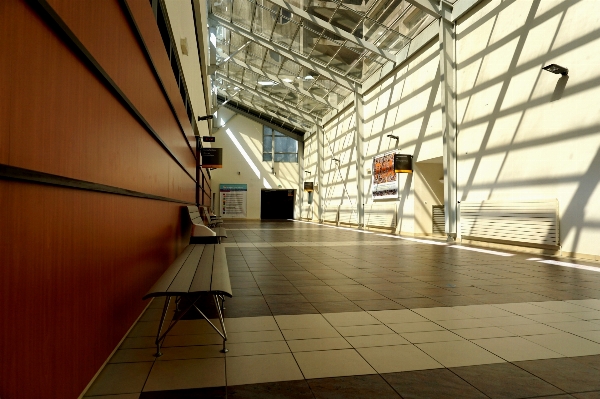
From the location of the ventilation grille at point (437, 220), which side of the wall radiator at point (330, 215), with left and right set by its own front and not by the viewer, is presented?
left

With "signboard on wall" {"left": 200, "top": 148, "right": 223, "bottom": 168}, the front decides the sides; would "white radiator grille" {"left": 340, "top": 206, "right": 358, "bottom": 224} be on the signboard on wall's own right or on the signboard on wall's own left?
on the signboard on wall's own left

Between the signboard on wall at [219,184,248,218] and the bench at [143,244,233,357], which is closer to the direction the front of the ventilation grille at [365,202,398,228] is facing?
the bench

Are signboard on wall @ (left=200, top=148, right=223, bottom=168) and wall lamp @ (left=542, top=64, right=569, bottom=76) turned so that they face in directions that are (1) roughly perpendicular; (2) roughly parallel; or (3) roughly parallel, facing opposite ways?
roughly perpendicular

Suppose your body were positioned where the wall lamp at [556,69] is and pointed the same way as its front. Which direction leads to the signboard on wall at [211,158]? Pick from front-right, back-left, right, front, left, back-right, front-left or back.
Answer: front-right

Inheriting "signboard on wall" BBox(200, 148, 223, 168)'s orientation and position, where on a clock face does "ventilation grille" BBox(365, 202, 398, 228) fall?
The ventilation grille is roughly at 9 o'clock from the signboard on wall.

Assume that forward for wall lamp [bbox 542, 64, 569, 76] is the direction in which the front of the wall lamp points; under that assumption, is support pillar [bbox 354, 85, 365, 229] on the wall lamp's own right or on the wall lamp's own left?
on the wall lamp's own right

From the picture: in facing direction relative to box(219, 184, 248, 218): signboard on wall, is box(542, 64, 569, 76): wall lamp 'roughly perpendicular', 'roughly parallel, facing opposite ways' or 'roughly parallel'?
roughly perpendicular

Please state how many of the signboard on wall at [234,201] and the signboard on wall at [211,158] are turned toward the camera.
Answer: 2

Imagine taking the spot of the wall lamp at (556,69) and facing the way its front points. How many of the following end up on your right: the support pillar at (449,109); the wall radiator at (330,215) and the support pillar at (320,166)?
3

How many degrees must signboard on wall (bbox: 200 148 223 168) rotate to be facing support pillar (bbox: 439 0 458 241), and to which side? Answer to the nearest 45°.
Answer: approximately 45° to its left

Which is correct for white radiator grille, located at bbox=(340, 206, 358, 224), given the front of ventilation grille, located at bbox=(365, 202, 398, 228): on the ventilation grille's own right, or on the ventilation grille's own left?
on the ventilation grille's own right
